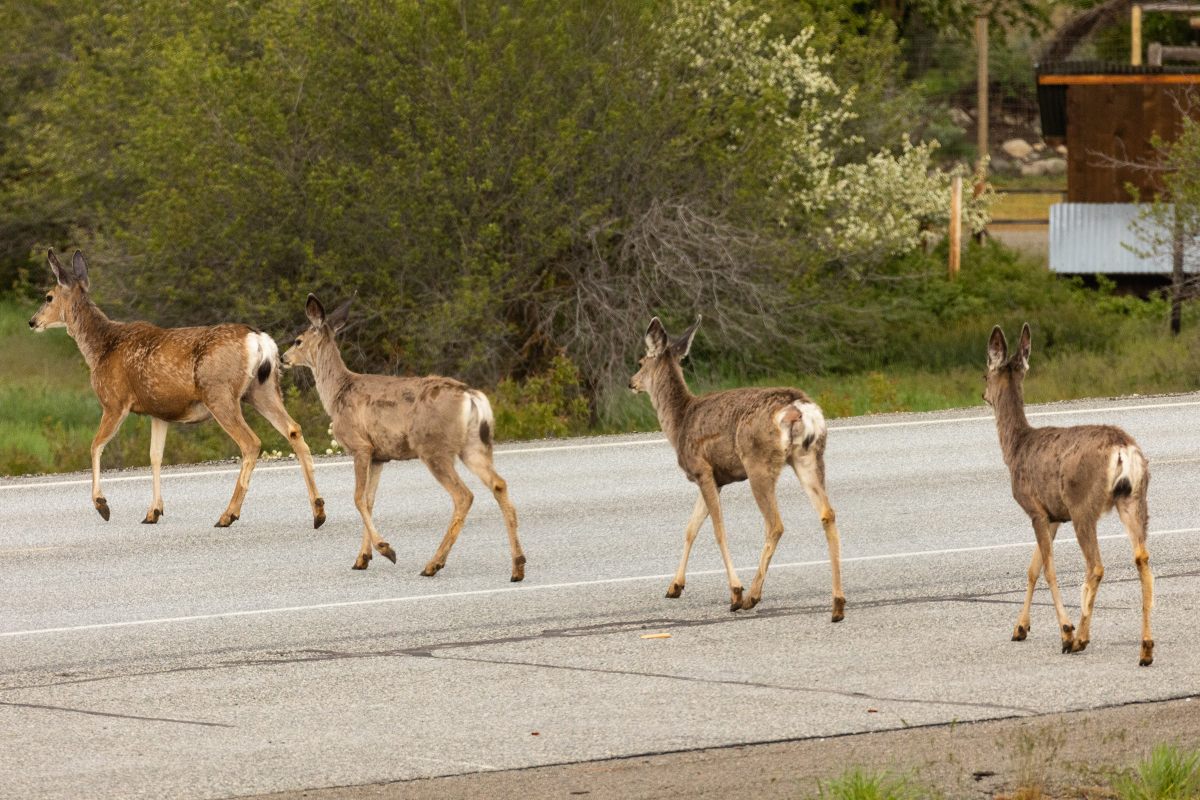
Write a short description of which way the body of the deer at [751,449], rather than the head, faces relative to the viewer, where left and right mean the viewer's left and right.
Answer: facing away from the viewer and to the left of the viewer

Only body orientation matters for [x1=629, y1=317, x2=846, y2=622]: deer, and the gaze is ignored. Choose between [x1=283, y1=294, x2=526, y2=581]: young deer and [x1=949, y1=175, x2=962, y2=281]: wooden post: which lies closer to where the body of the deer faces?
the young deer

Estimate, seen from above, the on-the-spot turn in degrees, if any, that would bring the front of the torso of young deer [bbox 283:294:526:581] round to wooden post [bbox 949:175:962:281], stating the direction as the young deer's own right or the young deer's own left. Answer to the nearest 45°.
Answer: approximately 90° to the young deer's own right

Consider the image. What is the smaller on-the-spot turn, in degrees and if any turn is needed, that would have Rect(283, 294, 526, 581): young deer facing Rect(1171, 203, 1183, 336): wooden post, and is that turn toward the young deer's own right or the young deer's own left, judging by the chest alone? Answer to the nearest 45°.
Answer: approximately 90° to the young deer's own right

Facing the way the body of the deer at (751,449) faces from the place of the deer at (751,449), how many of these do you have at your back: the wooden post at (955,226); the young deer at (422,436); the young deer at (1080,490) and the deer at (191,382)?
1

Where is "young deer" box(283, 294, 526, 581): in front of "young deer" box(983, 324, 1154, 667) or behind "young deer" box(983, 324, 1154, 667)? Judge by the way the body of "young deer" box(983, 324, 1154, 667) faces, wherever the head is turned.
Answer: in front

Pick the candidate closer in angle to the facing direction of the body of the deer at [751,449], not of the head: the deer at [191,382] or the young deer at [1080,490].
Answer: the deer

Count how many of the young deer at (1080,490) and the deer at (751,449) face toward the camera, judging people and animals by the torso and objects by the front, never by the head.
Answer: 0

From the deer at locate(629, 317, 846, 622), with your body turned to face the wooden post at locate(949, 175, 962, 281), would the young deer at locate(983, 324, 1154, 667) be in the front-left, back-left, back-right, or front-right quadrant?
back-right

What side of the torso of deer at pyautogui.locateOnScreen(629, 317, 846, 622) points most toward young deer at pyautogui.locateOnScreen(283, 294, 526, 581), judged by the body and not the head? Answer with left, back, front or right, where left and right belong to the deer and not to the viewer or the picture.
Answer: front

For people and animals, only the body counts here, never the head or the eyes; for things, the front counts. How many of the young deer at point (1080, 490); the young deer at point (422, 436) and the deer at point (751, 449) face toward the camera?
0

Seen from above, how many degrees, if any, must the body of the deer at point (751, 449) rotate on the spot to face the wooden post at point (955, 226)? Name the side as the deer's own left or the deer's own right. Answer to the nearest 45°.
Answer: approximately 45° to the deer's own right

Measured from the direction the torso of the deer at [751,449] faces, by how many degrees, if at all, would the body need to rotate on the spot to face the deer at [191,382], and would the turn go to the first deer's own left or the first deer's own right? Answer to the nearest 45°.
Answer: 0° — it already faces it

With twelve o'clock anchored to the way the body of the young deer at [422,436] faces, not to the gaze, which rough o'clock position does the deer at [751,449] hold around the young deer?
The deer is roughly at 6 o'clock from the young deer.

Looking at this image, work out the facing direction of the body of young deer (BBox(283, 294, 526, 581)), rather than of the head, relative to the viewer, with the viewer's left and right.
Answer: facing away from the viewer and to the left of the viewer

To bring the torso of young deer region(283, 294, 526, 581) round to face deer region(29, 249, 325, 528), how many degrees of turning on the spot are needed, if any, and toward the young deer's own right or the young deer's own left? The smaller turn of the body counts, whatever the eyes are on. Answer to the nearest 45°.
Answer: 0° — it already faces it

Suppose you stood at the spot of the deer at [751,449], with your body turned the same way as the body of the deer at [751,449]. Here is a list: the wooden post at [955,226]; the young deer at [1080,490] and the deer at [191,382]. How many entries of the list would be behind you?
1

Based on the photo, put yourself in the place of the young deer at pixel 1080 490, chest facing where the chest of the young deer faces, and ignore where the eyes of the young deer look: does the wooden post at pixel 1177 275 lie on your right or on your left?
on your right

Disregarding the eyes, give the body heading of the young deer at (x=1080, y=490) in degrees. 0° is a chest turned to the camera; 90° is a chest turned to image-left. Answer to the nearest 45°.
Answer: approximately 135°
